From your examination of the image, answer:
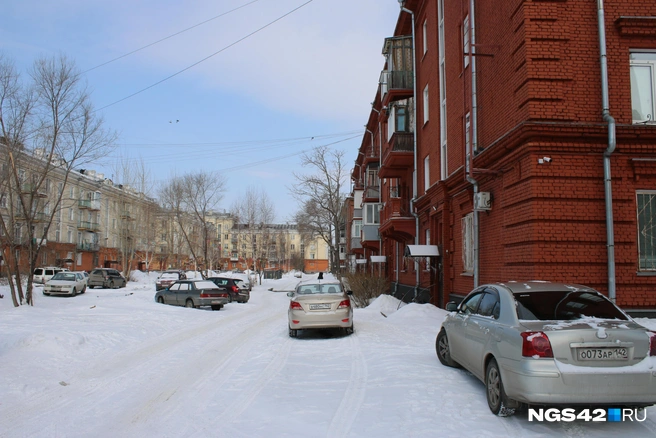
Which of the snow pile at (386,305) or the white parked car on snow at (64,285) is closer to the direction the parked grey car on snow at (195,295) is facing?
the white parked car on snow

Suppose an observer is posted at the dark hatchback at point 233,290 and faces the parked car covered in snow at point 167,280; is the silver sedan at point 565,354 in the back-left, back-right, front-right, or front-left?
back-left

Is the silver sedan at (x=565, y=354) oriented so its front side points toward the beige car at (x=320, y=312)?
yes

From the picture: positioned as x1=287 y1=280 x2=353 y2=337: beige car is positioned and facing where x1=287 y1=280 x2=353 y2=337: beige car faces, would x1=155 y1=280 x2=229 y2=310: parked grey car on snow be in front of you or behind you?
in front

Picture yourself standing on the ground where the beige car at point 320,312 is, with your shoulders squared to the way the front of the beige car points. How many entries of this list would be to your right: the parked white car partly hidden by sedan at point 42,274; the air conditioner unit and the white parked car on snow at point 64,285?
1

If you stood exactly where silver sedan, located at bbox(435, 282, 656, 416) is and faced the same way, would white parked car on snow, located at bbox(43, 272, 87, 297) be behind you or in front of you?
in front

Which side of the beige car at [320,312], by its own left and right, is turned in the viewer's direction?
back

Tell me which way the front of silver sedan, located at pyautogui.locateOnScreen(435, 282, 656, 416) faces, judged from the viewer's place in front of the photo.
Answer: facing away from the viewer and to the left of the viewer

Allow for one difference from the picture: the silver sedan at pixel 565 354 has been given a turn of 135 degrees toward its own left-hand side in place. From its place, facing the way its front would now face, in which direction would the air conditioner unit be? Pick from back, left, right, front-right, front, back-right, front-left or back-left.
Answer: back
